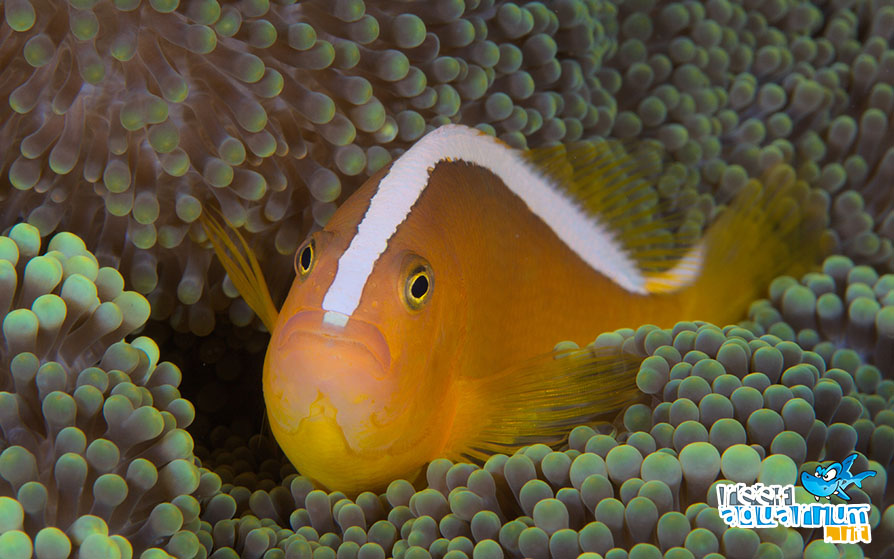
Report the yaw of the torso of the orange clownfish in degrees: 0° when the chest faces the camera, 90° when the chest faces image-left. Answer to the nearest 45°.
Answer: approximately 45°
